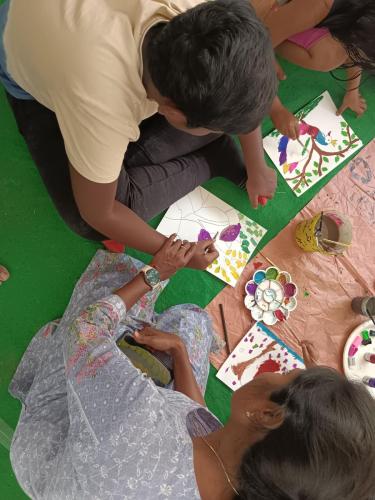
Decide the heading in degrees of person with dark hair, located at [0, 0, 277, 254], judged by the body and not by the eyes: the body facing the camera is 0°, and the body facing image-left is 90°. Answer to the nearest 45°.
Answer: approximately 315°

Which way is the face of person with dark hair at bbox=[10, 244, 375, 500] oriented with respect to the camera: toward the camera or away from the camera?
away from the camera
